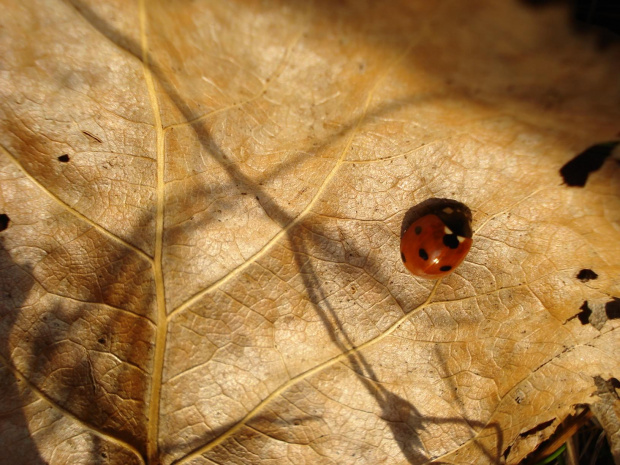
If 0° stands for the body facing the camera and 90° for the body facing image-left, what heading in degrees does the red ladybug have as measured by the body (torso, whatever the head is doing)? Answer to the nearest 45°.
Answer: approximately 225°
